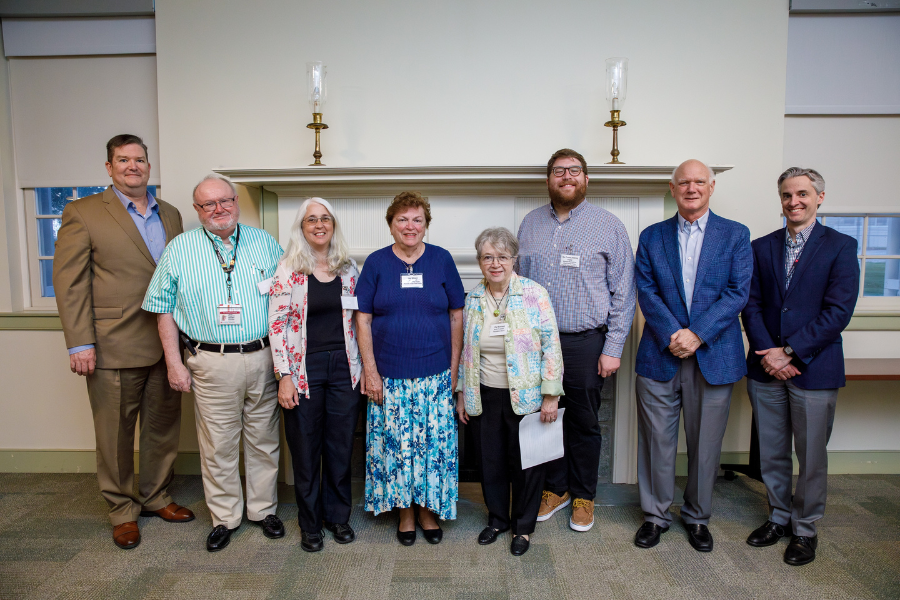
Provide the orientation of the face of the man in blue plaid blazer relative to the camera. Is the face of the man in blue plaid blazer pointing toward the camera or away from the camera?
toward the camera

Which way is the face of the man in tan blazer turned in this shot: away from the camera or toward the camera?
toward the camera

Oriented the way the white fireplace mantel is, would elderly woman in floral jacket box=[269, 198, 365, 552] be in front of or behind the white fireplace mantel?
in front

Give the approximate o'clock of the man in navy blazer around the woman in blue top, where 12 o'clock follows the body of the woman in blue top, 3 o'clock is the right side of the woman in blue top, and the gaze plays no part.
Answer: The man in navy blazer is roughly at 9 o'clock from the woman in blue top.

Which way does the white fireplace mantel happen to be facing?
toward the camera

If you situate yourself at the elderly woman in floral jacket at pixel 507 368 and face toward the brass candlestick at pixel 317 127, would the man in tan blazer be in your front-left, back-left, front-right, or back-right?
front-left

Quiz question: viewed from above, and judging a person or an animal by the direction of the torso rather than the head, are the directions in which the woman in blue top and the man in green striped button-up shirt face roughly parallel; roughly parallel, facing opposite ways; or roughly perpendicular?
roughly parallel

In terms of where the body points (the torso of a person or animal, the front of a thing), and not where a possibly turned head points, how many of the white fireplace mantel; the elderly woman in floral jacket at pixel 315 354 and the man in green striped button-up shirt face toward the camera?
3

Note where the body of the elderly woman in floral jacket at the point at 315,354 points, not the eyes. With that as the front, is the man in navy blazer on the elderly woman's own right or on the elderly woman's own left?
on the elderly woman's own left

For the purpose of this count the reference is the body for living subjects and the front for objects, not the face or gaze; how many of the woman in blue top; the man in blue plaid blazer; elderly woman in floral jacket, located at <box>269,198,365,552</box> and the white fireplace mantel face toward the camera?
4

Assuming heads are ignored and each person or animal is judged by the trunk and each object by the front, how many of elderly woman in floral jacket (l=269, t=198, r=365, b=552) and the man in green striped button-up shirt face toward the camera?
2

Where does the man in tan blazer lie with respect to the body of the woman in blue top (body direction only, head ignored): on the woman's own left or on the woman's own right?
on the woman's own right

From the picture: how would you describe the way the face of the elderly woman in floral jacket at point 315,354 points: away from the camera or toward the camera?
toward the camera

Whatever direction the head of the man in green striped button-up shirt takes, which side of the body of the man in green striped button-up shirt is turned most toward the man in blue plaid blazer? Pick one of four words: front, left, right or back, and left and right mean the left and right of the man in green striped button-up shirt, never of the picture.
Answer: left
